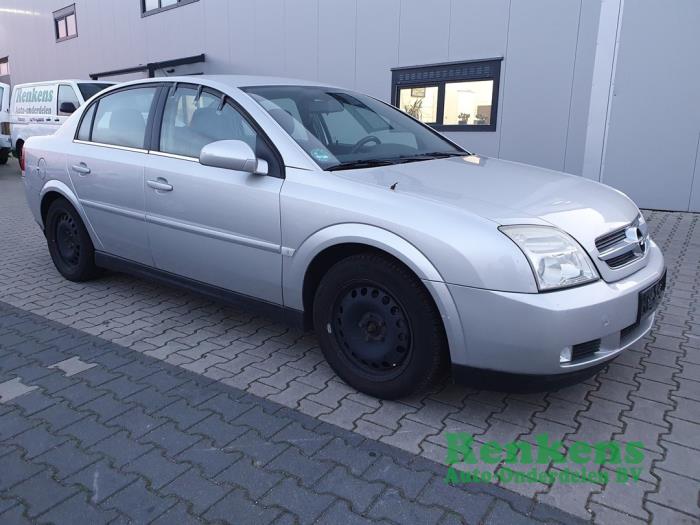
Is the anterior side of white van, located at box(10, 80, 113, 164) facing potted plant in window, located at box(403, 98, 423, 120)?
yes

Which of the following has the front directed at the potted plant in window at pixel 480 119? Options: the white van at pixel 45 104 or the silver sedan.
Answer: the white van

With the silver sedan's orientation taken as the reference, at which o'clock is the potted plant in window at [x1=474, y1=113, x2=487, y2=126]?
The potted plant in window is roughly at 8 o'clock from the silver sedan.

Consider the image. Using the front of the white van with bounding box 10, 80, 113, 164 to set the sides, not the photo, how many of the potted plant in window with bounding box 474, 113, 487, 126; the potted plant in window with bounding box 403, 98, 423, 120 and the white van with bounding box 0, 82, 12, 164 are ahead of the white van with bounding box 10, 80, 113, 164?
2

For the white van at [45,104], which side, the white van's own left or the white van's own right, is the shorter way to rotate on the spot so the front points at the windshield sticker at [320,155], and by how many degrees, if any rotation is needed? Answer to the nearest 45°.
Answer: approximately 45° to the white van's own right

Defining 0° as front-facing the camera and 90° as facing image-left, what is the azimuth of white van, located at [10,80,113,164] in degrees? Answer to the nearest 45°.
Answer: approximately 315°

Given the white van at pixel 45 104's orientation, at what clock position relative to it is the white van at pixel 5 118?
the white van at pixel 5 118 is roughly at 7 o'clock from the white van at pixel 45 104.

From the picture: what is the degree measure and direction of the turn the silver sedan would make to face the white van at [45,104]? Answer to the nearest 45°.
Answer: approximately 180°

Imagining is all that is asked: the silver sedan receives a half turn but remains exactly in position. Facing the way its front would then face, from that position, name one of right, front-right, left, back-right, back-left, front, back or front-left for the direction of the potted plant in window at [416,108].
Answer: front-right

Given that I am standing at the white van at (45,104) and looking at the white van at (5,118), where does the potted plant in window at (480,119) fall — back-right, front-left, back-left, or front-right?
back-right
